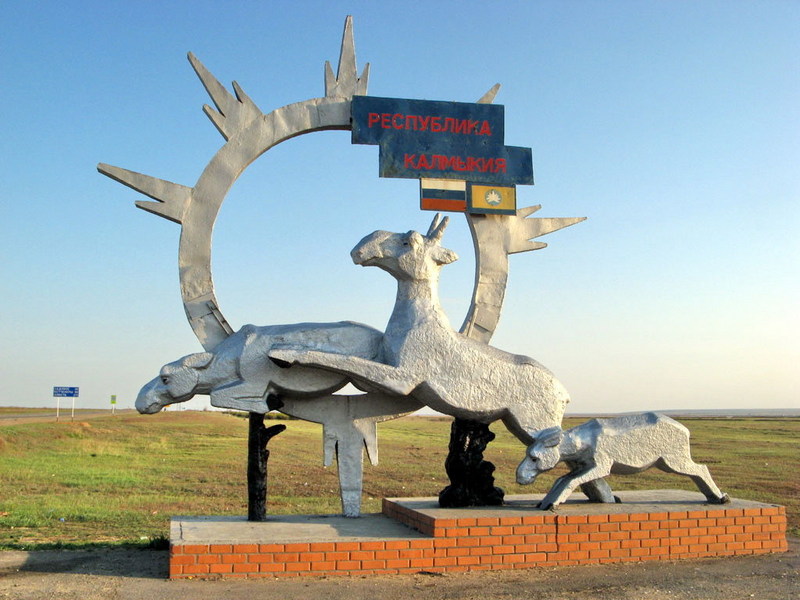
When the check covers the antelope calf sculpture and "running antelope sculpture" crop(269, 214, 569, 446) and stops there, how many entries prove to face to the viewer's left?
2

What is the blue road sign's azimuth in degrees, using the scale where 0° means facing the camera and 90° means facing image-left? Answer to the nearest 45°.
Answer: approximately 0°

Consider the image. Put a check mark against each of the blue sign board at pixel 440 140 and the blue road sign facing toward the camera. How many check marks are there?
2

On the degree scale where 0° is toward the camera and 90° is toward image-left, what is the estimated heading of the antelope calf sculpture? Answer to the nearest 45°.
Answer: approximately 90°

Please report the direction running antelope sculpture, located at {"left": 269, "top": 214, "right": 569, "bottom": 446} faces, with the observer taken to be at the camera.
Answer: facing to the left of the viewer

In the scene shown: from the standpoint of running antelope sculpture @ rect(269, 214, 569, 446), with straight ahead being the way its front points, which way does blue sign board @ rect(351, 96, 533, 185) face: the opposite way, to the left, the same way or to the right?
to the left

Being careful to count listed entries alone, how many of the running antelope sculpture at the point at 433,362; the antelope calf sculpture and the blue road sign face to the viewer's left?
2
